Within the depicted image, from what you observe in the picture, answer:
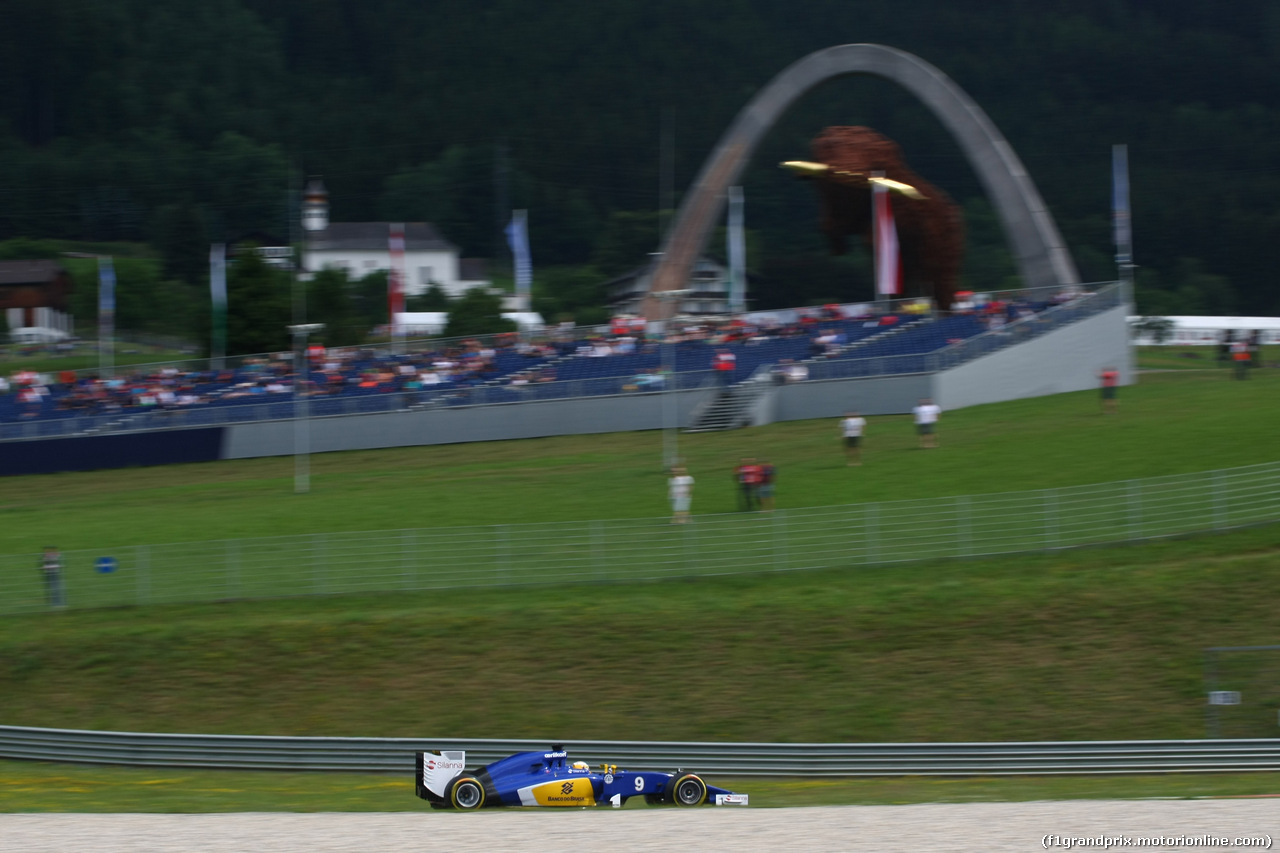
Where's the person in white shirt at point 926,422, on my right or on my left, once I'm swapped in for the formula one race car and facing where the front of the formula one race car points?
on my left

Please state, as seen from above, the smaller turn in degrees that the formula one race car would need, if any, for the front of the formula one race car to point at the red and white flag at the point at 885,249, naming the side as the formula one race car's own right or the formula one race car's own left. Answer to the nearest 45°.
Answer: approximately 90° to the formula one race car's own left

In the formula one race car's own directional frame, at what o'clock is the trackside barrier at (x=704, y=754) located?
The trackside barrier is roughly at 10 o'clock from the formula one race car.

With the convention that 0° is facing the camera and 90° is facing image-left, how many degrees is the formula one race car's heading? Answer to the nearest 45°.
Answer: approximately 270°

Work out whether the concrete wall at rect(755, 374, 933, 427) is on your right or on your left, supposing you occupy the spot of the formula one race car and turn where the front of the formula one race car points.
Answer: on your left

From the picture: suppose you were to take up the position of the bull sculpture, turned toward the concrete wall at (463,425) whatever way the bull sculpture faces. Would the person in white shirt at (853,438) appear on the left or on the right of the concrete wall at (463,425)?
left

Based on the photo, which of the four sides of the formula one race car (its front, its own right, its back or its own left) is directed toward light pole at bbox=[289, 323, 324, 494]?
left

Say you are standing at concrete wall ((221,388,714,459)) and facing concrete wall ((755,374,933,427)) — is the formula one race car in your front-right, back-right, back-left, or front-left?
front-right

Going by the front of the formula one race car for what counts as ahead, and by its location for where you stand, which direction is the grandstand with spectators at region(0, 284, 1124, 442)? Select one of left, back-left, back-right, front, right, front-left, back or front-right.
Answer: left

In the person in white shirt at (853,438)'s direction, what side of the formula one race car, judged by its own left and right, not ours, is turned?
left

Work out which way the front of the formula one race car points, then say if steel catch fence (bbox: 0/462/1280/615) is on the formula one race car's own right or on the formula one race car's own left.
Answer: on the formula one race car's own left

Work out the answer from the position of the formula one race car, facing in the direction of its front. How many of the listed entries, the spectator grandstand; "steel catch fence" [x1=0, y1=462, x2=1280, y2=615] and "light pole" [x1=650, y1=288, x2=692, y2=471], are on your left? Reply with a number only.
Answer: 3

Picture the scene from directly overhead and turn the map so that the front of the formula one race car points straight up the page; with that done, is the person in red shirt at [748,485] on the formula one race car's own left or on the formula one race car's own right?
on the formula one race car's own left
